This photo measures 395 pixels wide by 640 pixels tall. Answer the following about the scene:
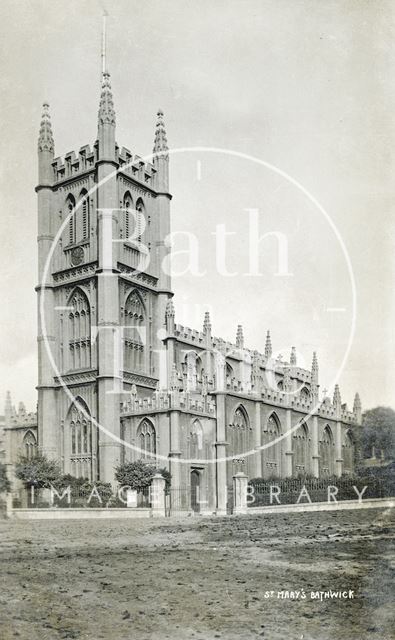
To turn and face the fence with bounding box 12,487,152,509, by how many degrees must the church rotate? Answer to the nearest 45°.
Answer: approximately 45° to its left

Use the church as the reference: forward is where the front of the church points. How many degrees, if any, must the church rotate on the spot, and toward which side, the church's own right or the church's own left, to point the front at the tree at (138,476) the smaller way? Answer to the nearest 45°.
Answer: approximately 45° to the church's own left

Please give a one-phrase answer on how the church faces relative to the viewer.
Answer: facing the viewer and to the left of the viewer

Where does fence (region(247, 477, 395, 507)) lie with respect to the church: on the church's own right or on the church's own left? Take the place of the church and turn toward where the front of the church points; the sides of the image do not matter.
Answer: on the church's own left
